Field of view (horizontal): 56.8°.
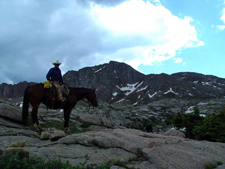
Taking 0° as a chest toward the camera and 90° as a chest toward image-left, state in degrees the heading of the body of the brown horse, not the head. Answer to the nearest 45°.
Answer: approximately 270°

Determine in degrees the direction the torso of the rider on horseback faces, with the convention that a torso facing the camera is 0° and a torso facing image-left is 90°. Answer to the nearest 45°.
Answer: approximately 315°

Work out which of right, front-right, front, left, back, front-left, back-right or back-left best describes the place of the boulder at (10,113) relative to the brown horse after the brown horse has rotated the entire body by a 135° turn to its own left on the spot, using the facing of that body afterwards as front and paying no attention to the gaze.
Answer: front

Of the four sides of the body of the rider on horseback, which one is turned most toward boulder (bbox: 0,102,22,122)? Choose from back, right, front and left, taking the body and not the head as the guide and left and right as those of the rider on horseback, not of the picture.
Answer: back

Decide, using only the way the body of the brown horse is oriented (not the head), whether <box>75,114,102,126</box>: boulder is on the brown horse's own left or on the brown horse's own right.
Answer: on the brown horse's own left
